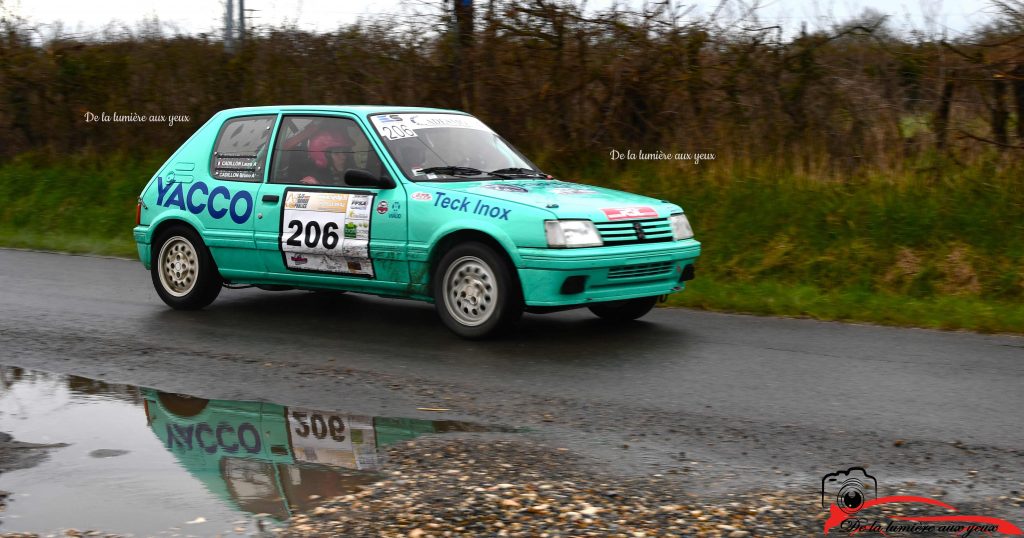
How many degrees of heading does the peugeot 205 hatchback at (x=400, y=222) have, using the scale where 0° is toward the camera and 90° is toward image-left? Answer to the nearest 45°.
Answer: approximately 315°

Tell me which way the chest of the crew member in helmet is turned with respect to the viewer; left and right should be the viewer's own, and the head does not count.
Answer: facing the viewer and to the right of the viewer
